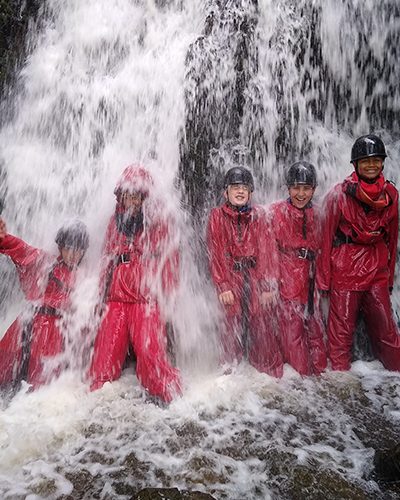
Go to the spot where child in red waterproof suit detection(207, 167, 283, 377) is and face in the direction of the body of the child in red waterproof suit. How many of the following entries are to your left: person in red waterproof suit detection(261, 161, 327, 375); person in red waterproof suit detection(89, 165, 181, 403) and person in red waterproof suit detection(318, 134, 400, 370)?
2

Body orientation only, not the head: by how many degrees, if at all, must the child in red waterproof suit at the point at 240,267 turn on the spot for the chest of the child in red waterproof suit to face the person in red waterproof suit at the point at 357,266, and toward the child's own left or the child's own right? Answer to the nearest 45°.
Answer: approximately 90° to the child's own left

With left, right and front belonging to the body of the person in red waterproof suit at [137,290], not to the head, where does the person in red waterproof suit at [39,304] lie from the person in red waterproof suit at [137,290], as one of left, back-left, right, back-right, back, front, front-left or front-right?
right

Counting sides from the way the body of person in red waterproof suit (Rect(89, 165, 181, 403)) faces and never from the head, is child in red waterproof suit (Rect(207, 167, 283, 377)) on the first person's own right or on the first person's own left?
on the first person's own left

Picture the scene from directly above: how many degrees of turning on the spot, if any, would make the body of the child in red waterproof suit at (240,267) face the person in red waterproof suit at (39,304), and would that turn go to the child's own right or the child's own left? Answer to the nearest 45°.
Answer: approximately 90° to the child's own right

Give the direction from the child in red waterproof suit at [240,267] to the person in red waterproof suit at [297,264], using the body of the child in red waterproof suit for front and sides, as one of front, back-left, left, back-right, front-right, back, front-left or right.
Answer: left

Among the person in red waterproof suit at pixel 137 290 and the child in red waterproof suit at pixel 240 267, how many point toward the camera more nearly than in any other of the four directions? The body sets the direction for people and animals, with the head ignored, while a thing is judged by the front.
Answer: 2

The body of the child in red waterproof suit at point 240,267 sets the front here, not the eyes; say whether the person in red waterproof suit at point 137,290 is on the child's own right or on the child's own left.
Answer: on the child's own right

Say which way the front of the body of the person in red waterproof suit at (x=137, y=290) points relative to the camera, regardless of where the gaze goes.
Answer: toward the camera

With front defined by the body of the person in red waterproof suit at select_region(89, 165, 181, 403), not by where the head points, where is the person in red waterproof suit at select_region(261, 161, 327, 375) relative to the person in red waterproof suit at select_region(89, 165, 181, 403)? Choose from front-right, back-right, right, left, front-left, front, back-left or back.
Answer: left

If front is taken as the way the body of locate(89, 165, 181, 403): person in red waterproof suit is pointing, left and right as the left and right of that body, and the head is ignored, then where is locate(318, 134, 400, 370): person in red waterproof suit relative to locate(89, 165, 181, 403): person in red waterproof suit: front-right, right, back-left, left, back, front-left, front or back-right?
left

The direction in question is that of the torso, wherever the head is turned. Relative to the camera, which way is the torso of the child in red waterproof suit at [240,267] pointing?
toward the camera

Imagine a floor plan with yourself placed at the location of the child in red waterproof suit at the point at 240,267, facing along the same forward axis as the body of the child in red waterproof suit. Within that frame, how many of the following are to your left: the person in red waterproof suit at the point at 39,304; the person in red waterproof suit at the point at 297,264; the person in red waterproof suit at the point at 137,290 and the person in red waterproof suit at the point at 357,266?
2
